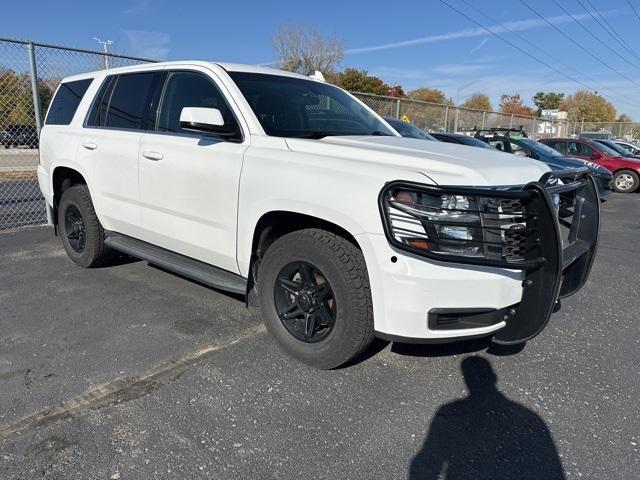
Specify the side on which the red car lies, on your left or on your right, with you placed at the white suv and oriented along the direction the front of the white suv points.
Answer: on your left

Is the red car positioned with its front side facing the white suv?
no

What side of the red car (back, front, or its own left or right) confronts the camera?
right

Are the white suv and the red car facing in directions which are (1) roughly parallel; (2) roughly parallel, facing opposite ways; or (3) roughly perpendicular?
roughly parallel

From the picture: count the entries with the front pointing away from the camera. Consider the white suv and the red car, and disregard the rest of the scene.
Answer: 0
